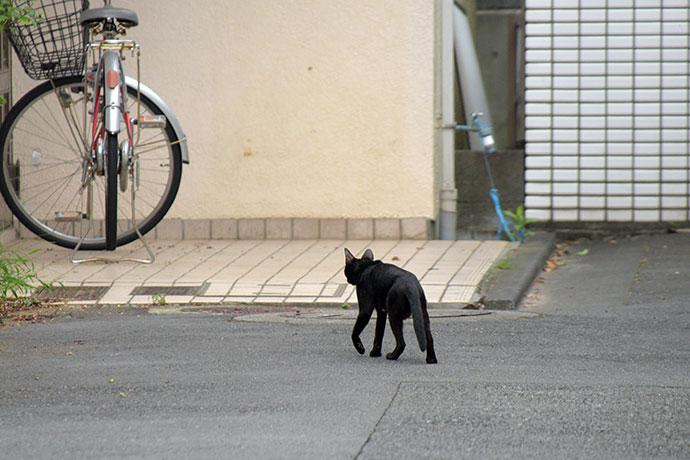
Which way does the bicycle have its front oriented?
away from the camera

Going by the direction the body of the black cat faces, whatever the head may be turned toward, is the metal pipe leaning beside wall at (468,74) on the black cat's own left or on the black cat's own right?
on the black cat's own right

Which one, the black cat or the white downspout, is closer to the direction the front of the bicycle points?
the white downspout

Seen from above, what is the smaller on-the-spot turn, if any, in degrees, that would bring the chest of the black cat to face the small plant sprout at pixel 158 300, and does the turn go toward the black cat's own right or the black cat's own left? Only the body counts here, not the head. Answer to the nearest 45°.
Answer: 0° — it already faces it

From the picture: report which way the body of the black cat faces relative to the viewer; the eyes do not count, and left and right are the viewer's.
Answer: facing away from the viewer and to the left of the viewer

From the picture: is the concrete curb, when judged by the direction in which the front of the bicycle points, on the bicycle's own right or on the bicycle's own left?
on the bicycle's own right

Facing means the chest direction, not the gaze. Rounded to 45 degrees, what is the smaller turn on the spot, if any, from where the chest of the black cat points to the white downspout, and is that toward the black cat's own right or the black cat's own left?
approximately 45° to the black cat's own right

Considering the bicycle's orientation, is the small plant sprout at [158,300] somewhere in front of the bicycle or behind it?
behind

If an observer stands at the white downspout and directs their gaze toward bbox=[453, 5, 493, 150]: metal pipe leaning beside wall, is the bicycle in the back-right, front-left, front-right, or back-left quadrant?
back-left

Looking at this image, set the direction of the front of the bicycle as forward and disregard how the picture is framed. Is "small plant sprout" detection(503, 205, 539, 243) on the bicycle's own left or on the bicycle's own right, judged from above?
on the bicycle's own right

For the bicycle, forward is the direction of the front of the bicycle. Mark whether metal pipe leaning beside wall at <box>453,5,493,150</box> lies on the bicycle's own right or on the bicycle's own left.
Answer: on the bicycle's own right
